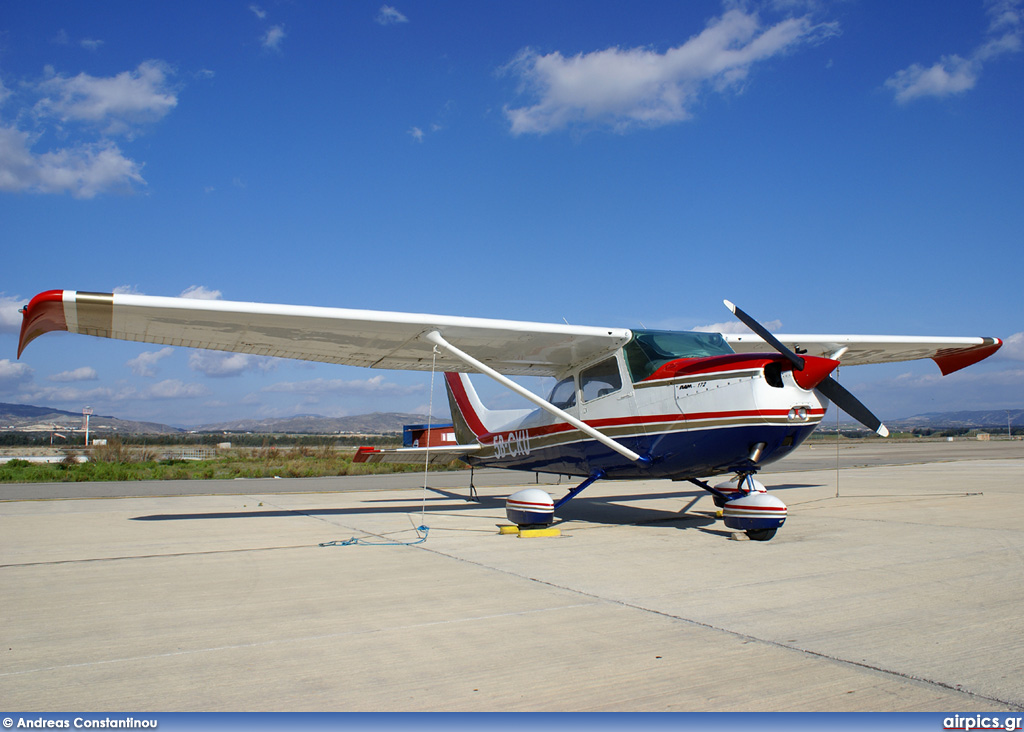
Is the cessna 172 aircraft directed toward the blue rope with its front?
no

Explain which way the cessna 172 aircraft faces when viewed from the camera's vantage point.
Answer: facing the viewer and to the right of the viewer
